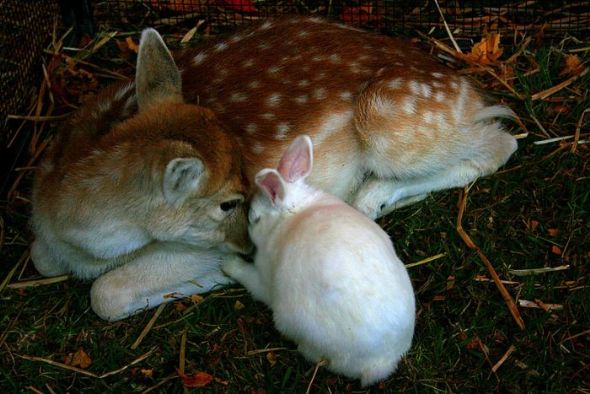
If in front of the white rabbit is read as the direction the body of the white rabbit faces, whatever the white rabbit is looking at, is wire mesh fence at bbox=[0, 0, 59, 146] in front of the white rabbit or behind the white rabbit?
in front

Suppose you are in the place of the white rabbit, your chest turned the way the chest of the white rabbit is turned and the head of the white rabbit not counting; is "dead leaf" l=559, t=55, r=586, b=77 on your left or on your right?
on your right

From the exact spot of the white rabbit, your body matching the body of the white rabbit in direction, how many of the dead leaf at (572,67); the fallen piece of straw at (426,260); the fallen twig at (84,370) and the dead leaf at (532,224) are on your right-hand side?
3

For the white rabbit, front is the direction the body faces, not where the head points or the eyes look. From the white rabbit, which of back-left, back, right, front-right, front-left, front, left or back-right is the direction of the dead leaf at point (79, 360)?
front-left

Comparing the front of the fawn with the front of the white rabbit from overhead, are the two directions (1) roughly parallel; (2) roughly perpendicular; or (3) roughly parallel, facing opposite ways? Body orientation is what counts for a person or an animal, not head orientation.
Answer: roughly perpendicular

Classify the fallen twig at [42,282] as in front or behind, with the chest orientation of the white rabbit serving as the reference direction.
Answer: in front

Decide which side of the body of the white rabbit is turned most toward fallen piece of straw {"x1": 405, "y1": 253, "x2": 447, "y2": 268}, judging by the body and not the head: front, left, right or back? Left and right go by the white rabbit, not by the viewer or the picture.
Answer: right

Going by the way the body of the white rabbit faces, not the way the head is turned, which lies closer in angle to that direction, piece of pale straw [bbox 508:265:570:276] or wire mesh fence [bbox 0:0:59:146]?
the wire mesh fence

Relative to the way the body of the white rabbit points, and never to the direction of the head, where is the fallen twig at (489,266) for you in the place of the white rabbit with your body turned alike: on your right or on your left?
on your right

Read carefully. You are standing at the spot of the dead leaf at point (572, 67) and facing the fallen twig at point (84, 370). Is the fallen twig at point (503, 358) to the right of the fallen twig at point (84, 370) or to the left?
left

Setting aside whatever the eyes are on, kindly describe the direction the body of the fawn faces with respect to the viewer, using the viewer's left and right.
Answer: facing the viewer and to the left of the viewer

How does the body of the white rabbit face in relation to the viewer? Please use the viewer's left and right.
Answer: facing away from the viewer and to the left of the viewer

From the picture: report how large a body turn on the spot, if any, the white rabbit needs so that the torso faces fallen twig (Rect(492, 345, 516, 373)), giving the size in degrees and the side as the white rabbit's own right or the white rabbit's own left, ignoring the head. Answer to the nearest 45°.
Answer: approximately 135° to the white rabbit's own right
